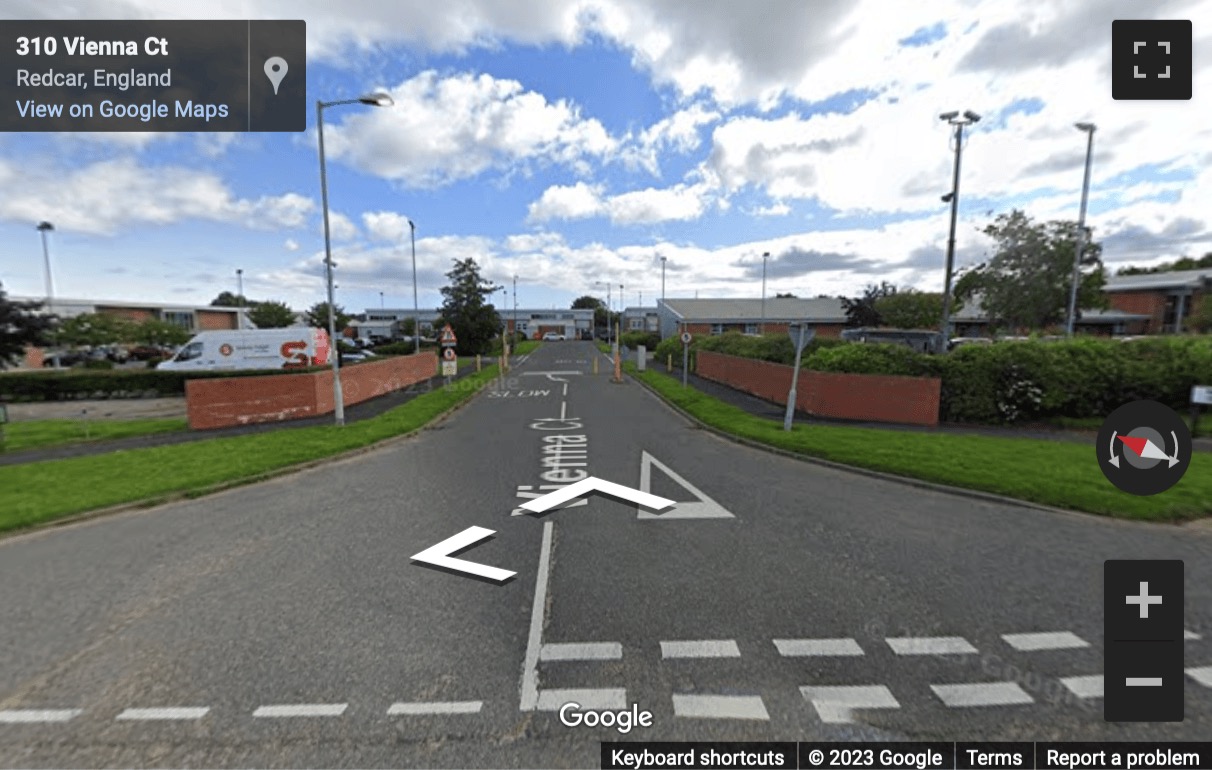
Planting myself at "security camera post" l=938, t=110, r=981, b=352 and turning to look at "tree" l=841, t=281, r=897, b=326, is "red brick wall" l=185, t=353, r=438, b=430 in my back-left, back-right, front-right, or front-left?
back-left

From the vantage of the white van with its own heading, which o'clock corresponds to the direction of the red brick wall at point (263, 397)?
The red brick wall is roughly at 9 o'clock from the white van.

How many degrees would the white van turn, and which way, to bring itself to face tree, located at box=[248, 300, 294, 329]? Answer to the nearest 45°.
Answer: approximately 90° to its right

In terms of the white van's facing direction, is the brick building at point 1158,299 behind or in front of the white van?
behind

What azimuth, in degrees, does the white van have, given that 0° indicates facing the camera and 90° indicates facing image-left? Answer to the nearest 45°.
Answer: approximately 90°

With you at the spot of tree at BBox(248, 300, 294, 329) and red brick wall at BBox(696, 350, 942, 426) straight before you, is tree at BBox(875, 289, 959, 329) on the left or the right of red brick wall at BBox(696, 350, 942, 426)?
left

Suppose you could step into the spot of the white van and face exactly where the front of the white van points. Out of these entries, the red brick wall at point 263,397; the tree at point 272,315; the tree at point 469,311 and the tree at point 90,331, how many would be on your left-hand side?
1

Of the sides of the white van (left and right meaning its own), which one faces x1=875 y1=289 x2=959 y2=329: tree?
back

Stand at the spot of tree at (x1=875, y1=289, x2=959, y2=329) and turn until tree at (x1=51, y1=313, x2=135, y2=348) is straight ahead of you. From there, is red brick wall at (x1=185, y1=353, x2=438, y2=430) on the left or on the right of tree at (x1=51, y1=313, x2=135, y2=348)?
left
